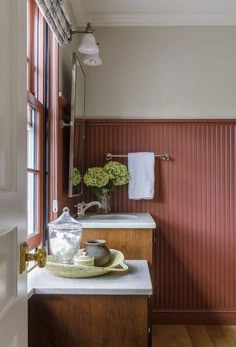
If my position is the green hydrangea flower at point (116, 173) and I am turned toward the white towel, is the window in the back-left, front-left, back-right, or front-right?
back-right

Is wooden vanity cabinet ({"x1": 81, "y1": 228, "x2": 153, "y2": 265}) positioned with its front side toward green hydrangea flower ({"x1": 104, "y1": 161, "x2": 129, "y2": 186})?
no

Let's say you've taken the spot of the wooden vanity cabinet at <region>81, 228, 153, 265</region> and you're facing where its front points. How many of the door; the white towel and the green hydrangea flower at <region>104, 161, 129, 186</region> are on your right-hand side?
1

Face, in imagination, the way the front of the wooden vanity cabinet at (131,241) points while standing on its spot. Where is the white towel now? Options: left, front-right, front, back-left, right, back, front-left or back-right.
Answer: left

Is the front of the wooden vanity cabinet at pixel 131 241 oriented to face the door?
no

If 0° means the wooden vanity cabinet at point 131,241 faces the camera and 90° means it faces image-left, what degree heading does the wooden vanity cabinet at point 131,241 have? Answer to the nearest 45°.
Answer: approximately 270°

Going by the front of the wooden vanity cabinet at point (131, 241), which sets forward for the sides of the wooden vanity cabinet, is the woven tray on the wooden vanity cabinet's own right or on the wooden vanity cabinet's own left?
on the wooden vanity cabinet's own right

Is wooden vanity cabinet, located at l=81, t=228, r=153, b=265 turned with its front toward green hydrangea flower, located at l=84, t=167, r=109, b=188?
no
